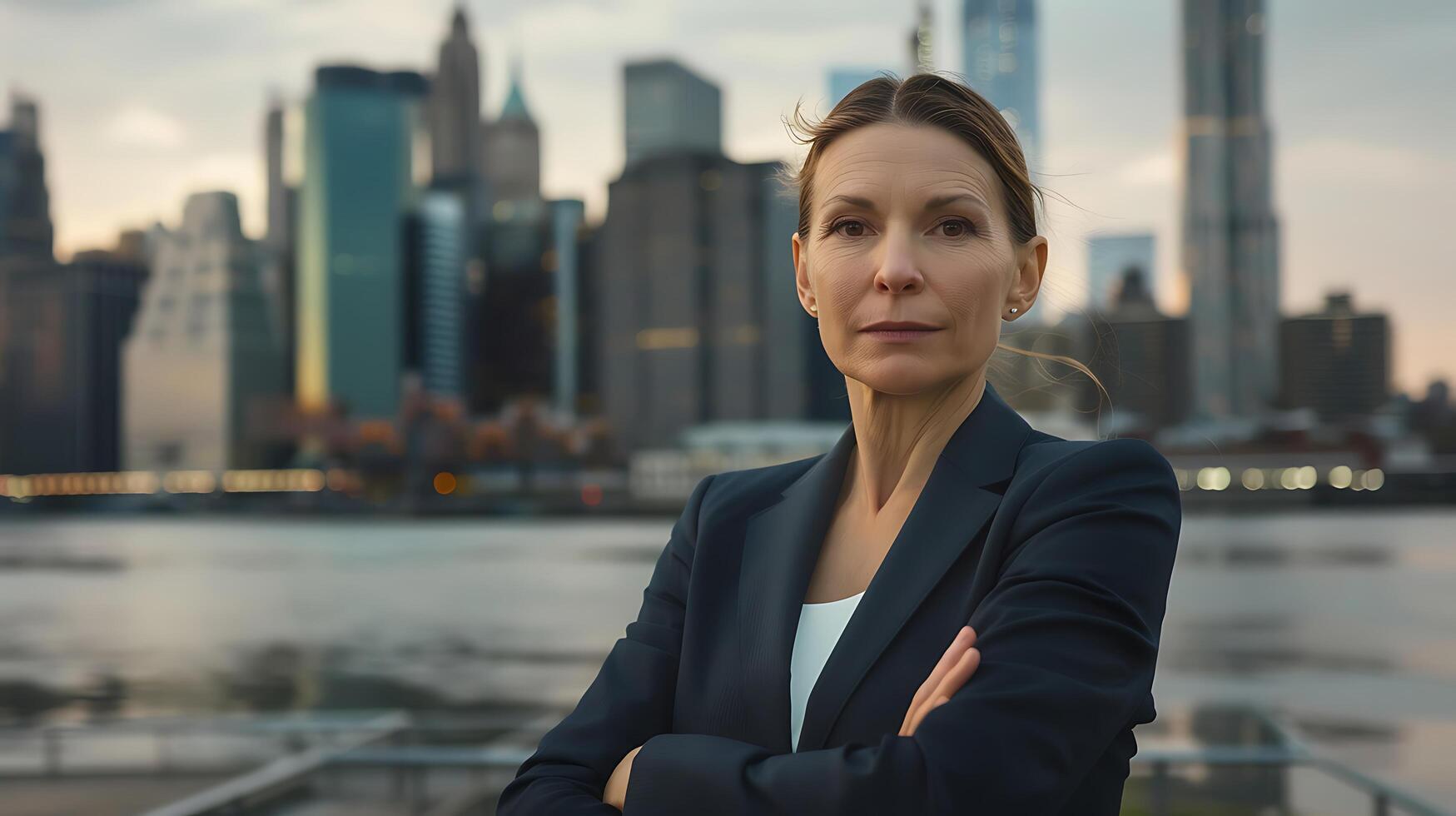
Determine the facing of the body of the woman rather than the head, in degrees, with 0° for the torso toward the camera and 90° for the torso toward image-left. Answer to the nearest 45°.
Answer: approximately 45°

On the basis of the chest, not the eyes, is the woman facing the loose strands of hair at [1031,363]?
no

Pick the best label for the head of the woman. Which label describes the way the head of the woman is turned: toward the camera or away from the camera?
toward the camera

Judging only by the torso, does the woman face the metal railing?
no
